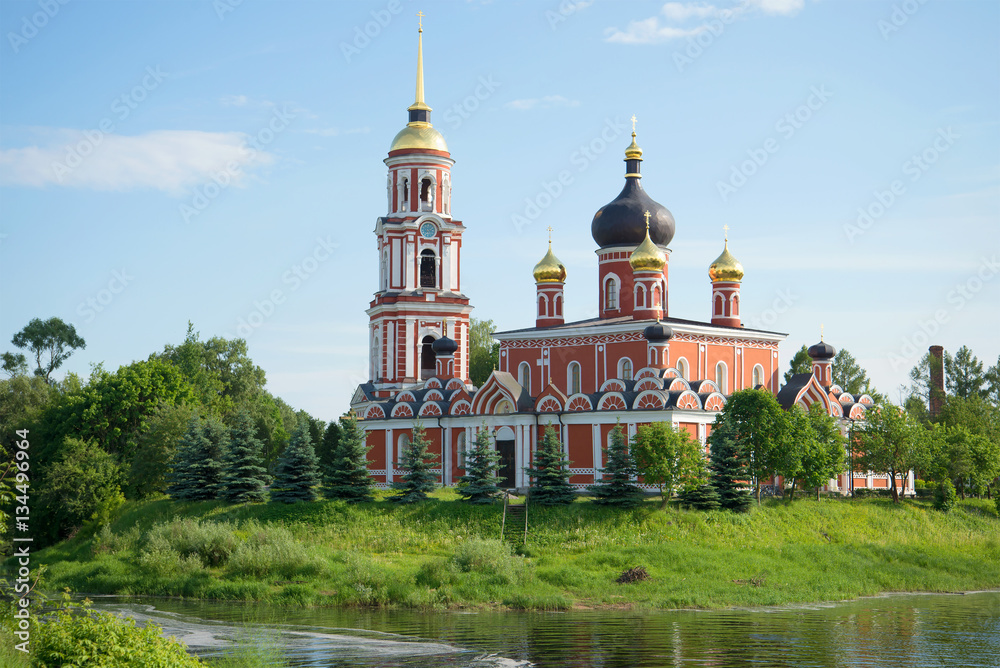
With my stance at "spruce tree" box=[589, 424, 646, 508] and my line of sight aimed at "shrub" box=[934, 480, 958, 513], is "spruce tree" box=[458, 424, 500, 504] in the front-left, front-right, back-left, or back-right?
back-left

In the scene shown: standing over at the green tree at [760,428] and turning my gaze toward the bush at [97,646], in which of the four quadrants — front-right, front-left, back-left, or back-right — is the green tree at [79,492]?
front-right

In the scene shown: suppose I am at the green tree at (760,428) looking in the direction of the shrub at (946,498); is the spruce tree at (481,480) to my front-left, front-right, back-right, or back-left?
back-left

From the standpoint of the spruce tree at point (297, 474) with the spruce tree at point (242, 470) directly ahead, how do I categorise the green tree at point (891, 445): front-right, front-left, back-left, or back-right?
back-right

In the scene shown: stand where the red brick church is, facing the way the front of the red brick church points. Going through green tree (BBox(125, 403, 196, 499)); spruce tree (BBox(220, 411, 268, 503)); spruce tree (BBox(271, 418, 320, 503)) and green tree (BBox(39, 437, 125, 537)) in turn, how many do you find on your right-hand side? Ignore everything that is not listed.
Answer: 0

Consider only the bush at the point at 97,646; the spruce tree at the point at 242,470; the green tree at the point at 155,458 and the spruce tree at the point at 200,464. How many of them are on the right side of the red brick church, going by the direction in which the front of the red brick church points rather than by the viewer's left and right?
0

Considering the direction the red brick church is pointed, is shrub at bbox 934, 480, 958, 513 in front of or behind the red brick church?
behind

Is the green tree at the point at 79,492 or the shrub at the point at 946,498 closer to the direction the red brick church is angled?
the green tree
